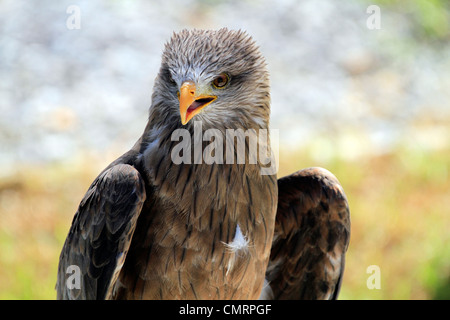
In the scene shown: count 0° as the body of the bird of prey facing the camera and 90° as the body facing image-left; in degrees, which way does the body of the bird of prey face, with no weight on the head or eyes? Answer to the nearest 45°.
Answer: approximately 0°
